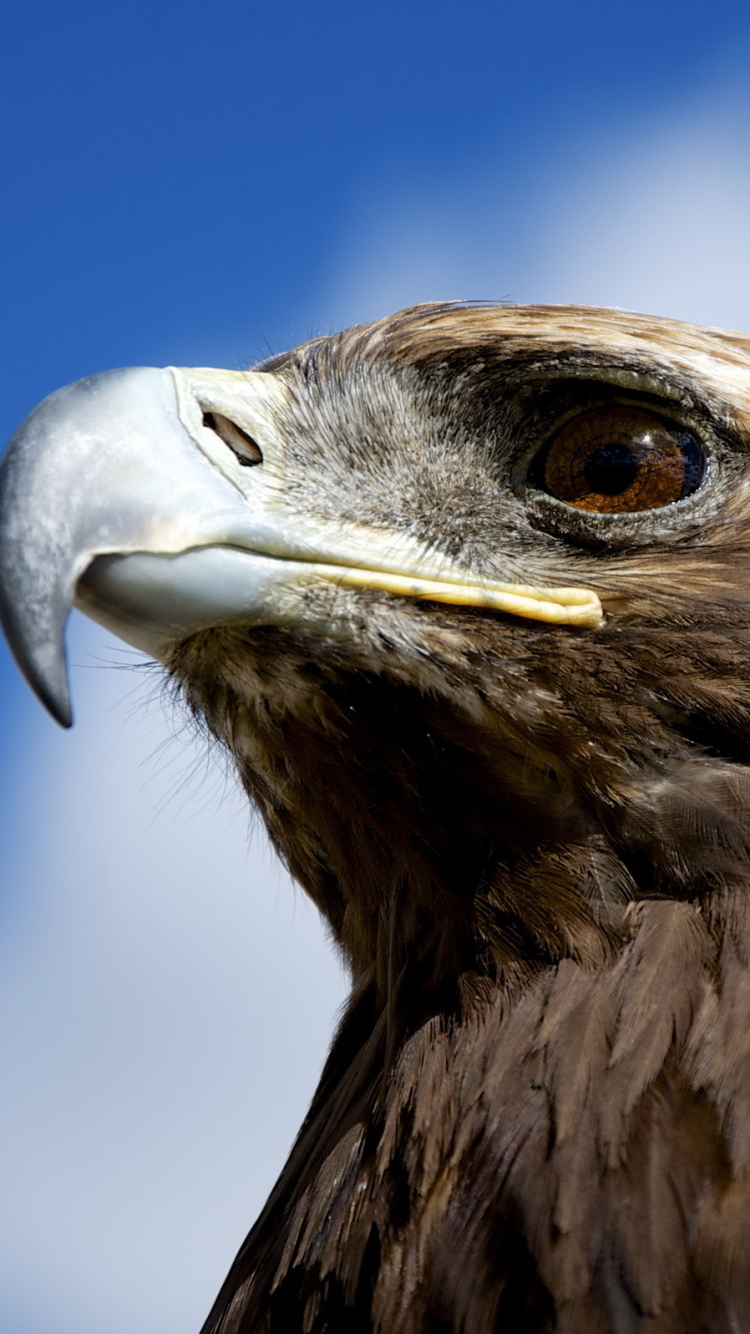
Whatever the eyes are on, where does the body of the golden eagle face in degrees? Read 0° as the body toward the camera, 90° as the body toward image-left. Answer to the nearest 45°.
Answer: approximately 90°
